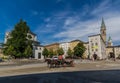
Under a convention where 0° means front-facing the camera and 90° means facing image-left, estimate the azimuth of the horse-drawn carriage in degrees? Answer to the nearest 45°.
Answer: approximately 90°
